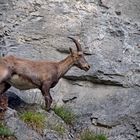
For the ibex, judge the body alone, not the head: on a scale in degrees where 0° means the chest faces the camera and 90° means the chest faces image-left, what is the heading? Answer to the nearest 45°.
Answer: approximately 270°

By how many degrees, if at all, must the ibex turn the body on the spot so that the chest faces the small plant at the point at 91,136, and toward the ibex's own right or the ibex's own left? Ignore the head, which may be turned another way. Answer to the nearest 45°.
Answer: approximately 45° to the ibex's own right

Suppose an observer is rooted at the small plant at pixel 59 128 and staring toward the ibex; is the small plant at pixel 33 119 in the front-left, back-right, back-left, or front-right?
front-left

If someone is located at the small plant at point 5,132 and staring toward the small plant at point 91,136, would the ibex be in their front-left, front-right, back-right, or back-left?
front-left

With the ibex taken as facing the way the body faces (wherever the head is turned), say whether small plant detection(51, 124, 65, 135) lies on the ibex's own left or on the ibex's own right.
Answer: on the ibex's own right

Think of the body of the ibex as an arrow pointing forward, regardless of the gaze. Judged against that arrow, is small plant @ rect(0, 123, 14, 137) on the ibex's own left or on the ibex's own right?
on the ibex's own right

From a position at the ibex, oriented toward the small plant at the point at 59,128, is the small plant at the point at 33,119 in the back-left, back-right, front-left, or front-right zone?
front-right

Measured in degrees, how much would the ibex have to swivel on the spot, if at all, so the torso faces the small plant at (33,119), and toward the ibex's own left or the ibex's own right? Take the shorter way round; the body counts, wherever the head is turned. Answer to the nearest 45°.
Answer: approximately 90° to the ibex's own right
